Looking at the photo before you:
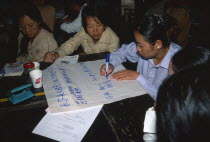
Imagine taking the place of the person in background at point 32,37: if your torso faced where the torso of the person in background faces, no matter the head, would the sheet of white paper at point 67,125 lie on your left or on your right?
on your left

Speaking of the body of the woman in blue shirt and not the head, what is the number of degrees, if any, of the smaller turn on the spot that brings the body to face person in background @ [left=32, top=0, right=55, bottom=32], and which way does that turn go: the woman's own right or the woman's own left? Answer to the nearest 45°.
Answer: approximately 90° to the woman's own right

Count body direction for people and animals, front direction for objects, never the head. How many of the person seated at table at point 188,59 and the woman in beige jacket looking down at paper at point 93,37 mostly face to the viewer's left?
1

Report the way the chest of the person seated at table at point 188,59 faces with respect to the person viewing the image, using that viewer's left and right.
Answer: facing to the left of the viewer

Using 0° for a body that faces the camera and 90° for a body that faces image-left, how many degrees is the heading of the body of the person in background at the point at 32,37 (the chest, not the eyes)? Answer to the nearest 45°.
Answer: approximately 45°

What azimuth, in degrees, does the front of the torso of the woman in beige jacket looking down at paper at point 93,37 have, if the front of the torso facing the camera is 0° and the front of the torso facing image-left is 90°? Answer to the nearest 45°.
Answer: approximately 0°

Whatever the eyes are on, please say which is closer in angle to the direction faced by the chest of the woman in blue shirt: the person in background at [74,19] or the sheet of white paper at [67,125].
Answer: the sheet of white paper

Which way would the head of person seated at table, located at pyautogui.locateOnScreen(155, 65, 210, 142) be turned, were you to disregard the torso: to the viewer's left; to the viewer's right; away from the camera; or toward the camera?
away from the camera

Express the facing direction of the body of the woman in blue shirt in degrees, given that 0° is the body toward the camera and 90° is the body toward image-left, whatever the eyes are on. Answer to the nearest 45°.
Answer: approximately 45°

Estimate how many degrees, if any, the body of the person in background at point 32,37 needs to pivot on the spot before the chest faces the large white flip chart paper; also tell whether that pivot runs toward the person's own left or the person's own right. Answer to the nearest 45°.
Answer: approximately 45° to the person's own left
